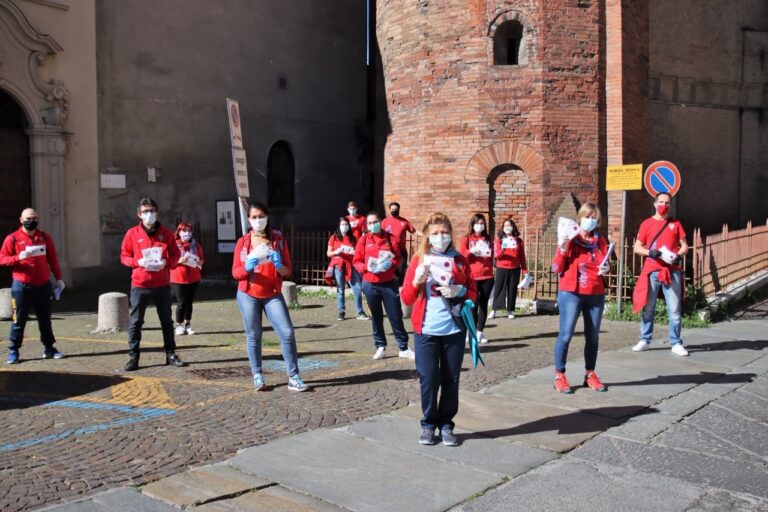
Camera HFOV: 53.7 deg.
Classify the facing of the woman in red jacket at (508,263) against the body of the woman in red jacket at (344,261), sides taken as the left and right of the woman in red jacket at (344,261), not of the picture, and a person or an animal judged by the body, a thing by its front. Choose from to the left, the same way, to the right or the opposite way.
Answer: the same way

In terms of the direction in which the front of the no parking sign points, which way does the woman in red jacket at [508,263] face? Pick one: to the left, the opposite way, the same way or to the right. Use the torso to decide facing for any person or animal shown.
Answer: the same way

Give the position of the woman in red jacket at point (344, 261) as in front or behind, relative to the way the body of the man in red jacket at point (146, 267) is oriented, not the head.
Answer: behind

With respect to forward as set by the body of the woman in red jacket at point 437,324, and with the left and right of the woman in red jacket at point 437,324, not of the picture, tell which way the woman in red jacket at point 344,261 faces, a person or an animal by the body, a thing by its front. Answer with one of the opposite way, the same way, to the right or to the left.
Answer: the same way

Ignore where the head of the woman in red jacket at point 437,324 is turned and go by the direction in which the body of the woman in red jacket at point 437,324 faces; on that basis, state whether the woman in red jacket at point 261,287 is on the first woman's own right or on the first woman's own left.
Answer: on the first woman's own right

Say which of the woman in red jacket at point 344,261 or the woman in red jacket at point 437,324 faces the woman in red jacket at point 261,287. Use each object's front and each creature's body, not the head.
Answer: the woman in red jacket at point 344,261

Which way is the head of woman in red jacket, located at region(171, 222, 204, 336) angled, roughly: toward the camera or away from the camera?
toward the camera

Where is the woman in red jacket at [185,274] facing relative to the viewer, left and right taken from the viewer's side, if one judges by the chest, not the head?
facing the viewer

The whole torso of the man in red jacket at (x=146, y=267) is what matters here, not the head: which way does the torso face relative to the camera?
toward the camera

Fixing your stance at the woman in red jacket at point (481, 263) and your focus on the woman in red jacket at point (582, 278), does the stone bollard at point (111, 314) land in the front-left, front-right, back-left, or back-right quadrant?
back-right

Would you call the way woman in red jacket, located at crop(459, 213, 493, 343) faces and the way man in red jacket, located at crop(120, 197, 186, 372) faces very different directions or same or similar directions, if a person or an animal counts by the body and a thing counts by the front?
same or similar directions

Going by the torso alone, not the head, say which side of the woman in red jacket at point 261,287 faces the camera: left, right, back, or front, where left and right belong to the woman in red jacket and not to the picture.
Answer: front

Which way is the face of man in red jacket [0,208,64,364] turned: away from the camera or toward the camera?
toward the camera

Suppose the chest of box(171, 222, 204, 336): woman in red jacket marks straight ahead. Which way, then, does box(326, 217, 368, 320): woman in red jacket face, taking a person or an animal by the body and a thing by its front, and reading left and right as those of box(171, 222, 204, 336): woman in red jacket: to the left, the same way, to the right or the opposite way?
the same way

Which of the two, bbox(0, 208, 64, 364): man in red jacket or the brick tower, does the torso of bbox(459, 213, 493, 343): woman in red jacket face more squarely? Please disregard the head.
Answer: the man in red jacket

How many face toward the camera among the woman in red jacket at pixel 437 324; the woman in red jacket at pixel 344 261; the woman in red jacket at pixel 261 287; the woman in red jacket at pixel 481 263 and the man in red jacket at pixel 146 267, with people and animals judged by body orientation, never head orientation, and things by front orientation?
5

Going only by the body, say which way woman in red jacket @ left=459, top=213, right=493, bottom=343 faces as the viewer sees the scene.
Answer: toward the camera

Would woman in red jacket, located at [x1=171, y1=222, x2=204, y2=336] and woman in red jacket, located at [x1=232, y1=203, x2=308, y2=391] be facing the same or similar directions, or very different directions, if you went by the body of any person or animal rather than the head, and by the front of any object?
same or similar directions

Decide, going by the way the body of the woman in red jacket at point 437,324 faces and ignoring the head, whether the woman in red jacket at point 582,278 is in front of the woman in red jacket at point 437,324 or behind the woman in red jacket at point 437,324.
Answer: behind

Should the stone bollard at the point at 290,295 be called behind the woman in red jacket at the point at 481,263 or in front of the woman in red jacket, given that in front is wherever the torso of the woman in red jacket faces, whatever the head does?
behind
